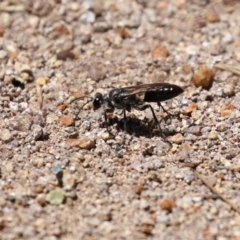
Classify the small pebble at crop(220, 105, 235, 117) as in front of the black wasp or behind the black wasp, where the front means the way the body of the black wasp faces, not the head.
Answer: behind

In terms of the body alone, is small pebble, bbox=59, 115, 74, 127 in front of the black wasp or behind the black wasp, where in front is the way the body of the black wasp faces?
in front

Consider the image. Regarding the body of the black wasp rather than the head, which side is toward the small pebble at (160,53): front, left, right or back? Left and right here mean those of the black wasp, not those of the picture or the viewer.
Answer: right

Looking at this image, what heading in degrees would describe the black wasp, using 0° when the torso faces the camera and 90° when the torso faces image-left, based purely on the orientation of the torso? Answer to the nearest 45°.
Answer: approximately 90°

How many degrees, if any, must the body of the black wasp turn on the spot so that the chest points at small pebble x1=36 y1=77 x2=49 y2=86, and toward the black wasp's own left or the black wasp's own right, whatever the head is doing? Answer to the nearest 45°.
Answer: approximately 45° to the black wasp's own right

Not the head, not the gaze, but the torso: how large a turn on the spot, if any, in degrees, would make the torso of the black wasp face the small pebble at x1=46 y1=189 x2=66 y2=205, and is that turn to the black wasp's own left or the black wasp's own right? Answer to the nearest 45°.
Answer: approximately 45° to the black wasp's own left

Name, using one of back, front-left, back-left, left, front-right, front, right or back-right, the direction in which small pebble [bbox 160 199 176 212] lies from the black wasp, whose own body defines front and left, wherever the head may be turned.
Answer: left

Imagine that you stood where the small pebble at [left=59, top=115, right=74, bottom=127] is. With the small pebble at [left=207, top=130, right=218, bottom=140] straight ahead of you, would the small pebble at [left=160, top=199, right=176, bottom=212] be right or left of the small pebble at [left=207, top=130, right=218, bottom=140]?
right

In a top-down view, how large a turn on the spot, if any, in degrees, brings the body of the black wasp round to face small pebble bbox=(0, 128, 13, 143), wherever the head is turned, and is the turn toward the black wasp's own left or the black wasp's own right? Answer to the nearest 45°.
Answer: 0° — it already faces it

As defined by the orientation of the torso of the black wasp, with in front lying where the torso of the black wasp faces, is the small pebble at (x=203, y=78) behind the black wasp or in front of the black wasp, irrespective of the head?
behind
